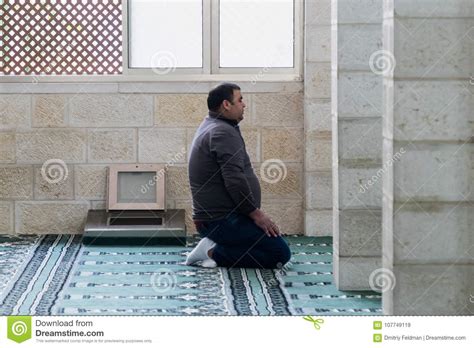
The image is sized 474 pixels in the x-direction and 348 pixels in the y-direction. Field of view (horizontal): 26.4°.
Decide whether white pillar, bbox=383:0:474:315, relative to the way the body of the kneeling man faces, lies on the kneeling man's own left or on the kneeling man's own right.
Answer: on the kneeling man's own right

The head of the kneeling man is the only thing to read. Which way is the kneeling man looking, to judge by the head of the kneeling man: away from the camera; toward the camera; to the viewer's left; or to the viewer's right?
to the viewer's right

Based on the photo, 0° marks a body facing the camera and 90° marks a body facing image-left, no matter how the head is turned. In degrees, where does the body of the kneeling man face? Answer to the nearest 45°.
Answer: approximately 270°

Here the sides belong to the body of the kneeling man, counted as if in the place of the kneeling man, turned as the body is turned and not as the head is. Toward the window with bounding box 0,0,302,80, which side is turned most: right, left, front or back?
left

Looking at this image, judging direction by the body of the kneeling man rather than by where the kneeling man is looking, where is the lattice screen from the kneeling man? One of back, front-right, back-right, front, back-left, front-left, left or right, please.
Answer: back-left
